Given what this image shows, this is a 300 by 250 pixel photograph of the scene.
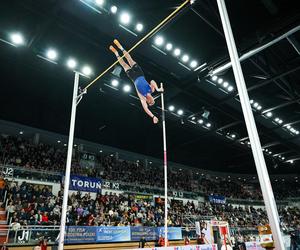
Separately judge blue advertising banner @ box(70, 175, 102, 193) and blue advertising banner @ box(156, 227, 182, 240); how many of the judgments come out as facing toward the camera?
2

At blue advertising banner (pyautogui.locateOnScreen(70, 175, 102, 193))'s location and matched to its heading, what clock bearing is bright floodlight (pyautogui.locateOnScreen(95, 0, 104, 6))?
The bright floodlight is roughly at 12 o'clock from the blue advertising banner.

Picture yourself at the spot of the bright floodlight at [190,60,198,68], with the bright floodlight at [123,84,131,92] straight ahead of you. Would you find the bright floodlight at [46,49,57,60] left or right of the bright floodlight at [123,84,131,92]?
left

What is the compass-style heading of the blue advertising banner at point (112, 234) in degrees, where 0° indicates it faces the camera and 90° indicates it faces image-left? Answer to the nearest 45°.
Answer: approximately 0°

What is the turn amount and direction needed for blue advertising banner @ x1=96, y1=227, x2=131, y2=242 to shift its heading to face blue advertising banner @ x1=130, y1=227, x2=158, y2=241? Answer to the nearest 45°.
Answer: approximately 135° to its left
